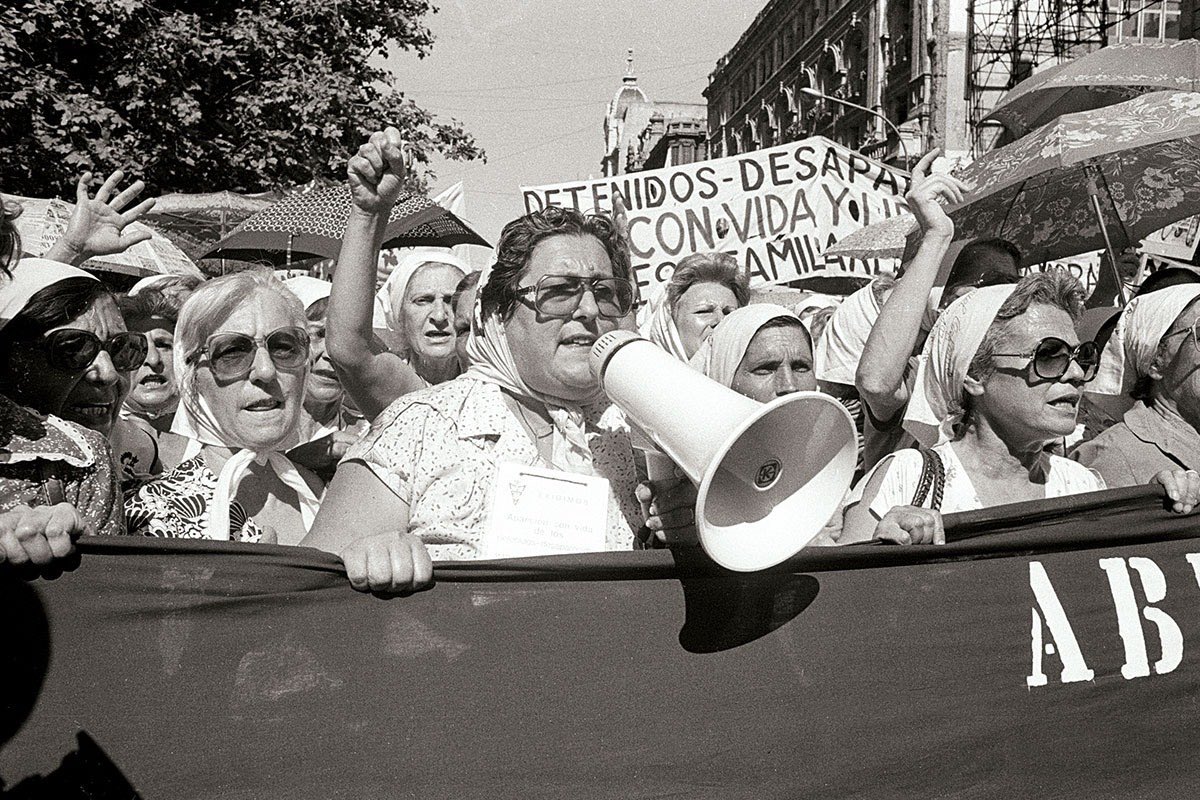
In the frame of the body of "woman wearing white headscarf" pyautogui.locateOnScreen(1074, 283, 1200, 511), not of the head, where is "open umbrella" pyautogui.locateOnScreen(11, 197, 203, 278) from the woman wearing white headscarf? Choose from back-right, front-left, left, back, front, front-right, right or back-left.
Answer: back-right

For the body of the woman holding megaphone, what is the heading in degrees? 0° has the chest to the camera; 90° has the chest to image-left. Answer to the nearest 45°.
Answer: approximately 315°

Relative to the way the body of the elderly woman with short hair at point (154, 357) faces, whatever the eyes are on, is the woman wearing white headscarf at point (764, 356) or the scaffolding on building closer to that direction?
the woman wearing white headscarf

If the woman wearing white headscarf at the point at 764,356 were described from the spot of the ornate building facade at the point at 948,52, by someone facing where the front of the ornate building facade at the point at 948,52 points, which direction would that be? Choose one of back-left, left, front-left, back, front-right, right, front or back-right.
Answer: front-left

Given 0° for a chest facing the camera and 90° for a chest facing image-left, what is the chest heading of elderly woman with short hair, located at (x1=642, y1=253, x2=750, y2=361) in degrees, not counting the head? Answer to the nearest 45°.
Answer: approximately 315°

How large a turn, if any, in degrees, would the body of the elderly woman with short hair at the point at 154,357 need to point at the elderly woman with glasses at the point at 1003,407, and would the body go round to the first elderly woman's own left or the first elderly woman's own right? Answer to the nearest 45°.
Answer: approximately 45° to the first elderly woman's own left

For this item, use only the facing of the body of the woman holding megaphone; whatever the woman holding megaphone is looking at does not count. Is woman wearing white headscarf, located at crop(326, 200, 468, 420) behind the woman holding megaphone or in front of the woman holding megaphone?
behind

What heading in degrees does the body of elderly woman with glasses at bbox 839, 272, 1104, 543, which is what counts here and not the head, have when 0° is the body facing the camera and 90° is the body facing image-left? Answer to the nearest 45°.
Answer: approximately 315°

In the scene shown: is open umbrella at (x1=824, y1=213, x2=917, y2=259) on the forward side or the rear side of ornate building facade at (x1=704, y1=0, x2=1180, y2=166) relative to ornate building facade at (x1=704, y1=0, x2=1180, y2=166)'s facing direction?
on the forward side

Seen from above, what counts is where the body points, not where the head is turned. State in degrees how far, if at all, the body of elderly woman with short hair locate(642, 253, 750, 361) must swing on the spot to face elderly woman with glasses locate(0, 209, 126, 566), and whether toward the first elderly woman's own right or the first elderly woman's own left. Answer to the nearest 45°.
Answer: approximately 90° to the first elderly woman's own right

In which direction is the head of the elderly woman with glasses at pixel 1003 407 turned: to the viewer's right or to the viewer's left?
to the viewer's right
